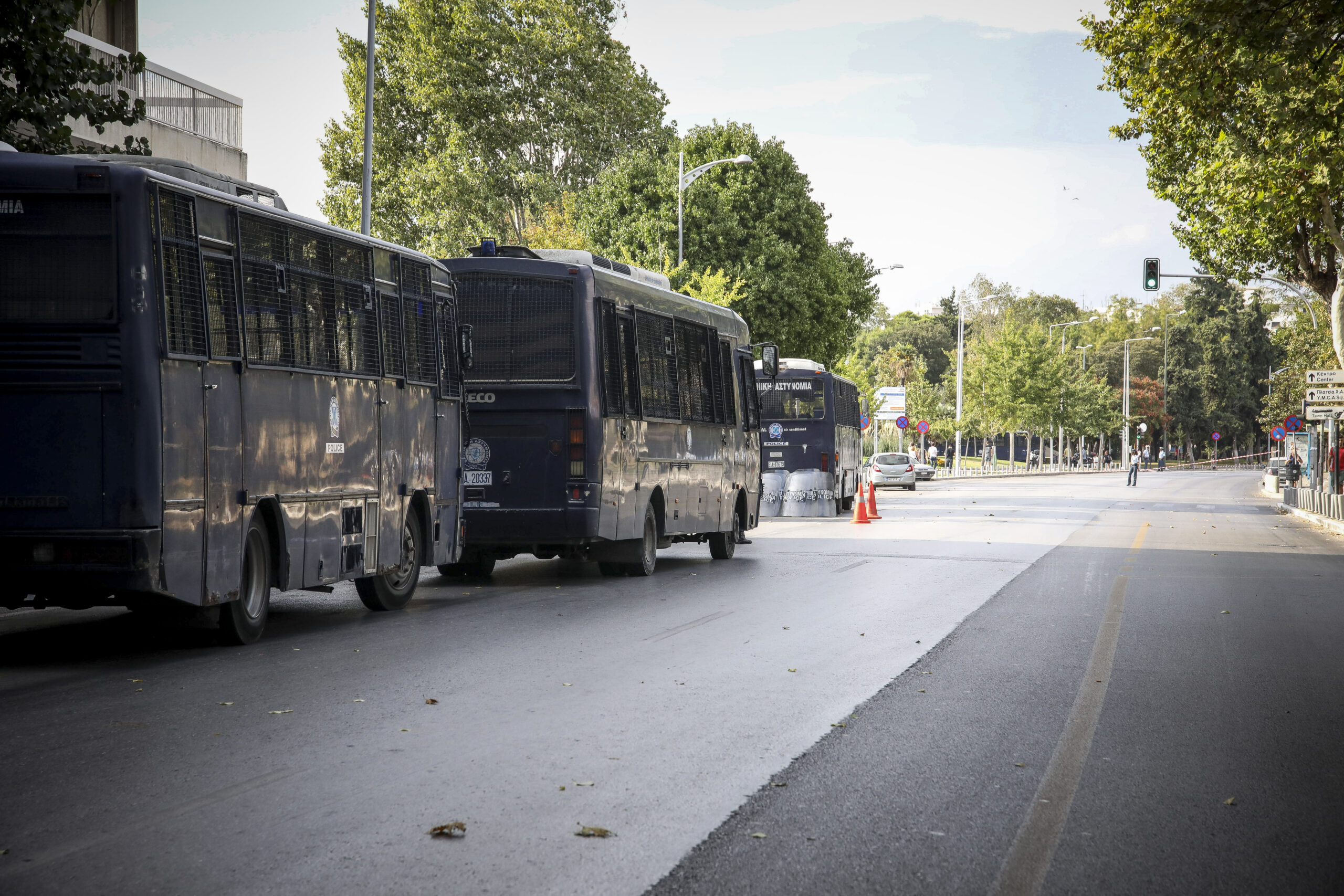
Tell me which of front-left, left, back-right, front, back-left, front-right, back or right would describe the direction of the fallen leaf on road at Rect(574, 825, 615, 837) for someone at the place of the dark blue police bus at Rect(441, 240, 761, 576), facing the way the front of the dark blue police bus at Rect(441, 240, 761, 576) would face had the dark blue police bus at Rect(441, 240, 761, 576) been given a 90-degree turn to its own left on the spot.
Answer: back-left

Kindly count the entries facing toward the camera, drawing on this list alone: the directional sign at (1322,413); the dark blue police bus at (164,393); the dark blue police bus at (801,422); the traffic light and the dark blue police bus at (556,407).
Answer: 2

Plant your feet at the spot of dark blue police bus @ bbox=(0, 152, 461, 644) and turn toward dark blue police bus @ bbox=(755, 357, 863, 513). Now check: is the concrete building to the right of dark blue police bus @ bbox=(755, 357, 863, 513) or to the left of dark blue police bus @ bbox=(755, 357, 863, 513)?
left

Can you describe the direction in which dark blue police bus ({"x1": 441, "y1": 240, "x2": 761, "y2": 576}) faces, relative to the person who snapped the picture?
facing away from the viewer and to the right of the viewer

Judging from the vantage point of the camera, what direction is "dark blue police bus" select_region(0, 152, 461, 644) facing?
facing away from the viewer and to the right of the viewer

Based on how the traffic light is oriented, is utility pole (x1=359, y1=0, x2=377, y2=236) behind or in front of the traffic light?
in front

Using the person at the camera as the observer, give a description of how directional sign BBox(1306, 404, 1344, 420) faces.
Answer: facing the viewer

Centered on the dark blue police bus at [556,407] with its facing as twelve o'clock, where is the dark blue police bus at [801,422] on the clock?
the dark blue police bus at [801,422] is roughly at 11 o'clock from the dark blue police bus at [556,407].

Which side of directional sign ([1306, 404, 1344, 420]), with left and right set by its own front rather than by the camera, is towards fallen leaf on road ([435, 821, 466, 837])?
front

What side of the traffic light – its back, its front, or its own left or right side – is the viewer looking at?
front
